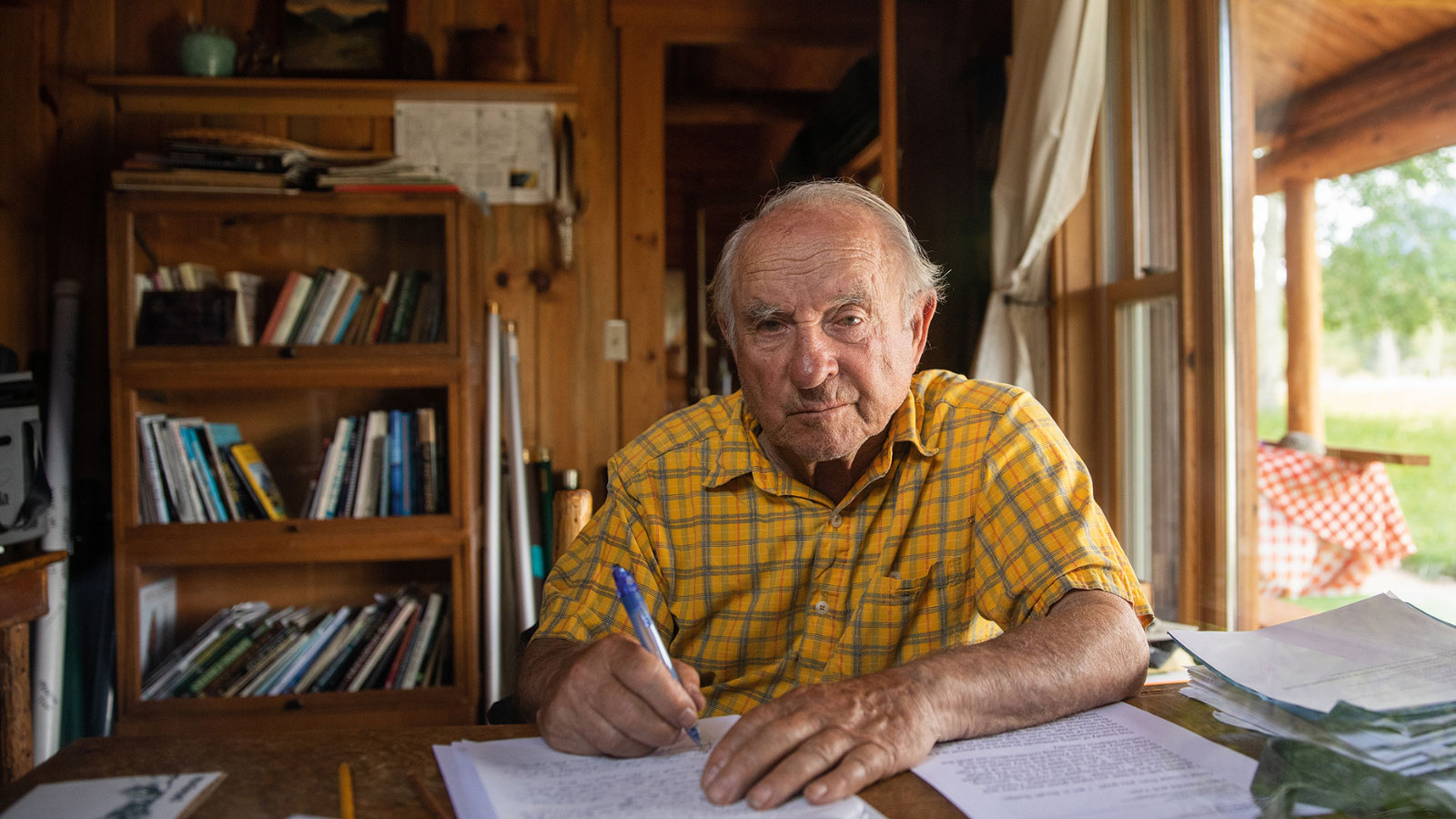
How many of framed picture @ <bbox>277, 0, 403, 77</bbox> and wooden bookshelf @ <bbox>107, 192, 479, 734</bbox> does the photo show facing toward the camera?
2

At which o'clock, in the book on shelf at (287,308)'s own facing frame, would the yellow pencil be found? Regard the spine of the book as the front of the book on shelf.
The yellow pencil is roughly at 12 o'clock from the book on shelf.

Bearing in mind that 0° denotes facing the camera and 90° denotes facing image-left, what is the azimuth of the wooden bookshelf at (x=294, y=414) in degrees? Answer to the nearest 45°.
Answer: approximately 0°

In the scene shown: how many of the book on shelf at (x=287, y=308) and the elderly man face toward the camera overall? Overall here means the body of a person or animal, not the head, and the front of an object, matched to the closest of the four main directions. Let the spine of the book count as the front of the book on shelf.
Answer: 2
